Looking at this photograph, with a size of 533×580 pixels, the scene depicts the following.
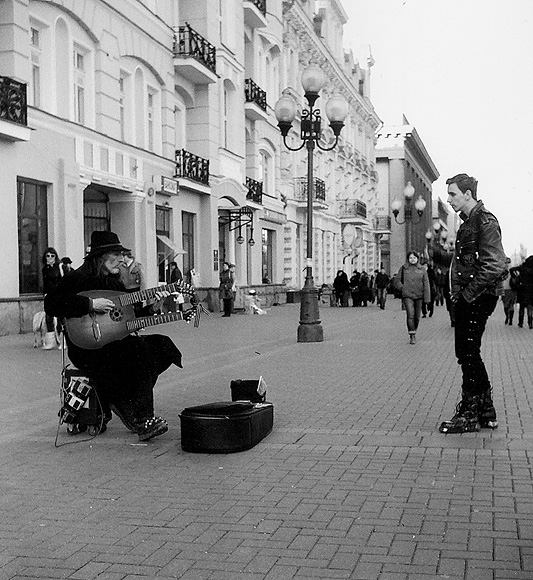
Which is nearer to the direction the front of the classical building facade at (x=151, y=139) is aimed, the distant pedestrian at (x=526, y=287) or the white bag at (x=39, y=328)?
the distant pedestrian

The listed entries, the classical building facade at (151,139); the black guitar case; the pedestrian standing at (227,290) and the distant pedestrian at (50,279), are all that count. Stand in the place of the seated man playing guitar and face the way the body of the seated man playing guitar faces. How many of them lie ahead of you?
1

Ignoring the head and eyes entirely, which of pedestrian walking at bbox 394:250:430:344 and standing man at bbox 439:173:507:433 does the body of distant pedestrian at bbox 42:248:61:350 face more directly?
the standing man

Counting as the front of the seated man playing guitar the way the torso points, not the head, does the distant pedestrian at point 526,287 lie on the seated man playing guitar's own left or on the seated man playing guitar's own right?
on the seated man playing guitar's own left

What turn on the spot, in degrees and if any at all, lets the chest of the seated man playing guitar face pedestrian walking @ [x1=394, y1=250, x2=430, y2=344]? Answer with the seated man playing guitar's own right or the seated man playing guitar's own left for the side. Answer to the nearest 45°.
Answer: approximately 90° to the seated man playing guitar's own left

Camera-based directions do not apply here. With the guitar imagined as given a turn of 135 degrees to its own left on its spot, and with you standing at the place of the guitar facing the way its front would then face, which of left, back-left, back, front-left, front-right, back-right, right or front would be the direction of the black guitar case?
right

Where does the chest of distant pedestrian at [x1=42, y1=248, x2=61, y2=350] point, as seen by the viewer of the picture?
toward the camera

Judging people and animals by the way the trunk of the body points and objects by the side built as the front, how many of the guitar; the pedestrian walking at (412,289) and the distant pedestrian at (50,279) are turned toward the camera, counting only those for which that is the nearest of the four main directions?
3

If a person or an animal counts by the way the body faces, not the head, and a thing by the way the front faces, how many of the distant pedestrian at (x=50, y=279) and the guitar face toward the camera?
2

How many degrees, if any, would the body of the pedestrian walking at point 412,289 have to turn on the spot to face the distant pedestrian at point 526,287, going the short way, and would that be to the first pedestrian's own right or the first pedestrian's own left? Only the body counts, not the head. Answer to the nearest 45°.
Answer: approximately 135° to the first pedestrian's own left

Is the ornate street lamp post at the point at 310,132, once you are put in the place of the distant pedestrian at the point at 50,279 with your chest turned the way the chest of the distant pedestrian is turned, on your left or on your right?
on your left

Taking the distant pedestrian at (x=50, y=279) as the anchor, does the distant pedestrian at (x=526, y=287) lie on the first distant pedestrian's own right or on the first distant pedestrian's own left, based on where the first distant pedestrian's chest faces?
on the first distant pedestrian's own left

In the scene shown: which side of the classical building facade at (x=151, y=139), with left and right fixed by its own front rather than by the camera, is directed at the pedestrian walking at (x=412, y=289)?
front

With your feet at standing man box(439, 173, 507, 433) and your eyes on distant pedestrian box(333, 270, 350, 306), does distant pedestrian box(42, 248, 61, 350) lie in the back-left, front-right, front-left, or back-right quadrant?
front-left

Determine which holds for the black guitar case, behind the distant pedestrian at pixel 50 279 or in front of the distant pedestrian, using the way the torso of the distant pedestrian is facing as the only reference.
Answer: in front

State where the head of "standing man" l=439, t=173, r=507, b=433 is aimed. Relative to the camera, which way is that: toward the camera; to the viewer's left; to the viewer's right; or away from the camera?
to the viewer's left

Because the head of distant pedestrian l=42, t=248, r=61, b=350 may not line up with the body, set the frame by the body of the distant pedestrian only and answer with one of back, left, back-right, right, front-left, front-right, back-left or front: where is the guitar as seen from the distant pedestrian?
front

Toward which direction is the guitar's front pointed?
toward the camera
